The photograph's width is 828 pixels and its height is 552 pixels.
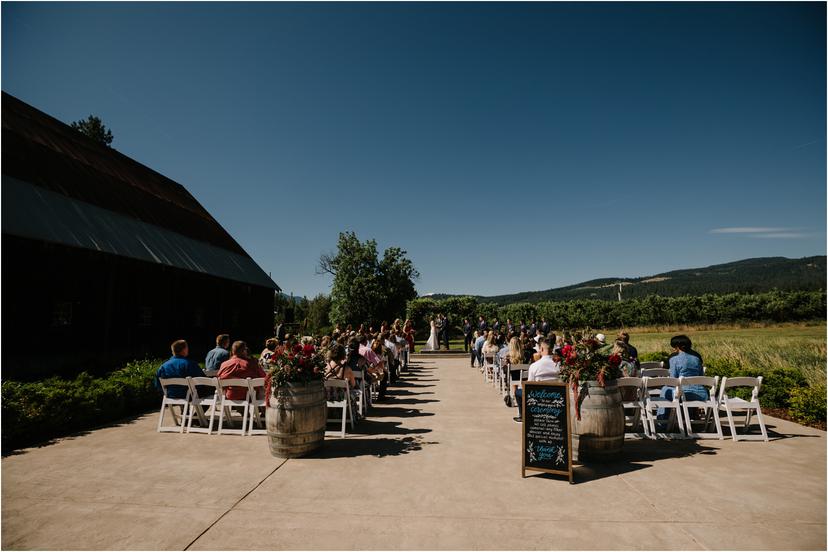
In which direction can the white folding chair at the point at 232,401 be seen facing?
away from the camera

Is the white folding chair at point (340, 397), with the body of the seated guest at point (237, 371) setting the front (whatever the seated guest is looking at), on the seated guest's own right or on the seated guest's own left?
on the seated guest's own right

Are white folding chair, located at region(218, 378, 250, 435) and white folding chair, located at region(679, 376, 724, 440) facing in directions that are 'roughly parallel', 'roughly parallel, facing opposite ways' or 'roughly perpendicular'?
roughly parallel

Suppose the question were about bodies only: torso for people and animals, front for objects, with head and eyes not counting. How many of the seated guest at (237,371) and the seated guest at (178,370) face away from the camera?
2

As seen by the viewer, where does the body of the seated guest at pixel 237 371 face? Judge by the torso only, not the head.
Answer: away from the camera

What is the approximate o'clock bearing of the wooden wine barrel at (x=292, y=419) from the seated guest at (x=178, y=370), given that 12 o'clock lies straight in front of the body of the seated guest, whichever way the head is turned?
The wooden wine barrel is roughly at 5 o'clock from the seated guest.

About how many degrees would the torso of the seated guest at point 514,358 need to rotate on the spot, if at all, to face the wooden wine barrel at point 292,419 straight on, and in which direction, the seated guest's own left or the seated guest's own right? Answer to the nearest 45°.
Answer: approximately 135° to the seated guest's own left

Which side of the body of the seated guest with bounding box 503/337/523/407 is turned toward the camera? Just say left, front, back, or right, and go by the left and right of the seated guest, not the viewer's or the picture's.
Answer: back

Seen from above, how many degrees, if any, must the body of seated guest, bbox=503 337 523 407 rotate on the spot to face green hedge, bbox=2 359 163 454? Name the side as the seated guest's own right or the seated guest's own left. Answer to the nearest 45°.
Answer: approximately 135° to the seated guest's own left

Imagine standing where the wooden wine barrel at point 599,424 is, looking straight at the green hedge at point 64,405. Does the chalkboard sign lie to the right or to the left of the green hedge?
left

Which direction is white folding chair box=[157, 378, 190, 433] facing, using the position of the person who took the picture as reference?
facing away from the viewer and to the right of the viewer

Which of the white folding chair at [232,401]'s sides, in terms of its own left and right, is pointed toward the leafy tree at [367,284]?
front

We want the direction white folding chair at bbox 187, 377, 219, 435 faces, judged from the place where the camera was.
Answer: facing away from the viewer and to the right of the viewer
